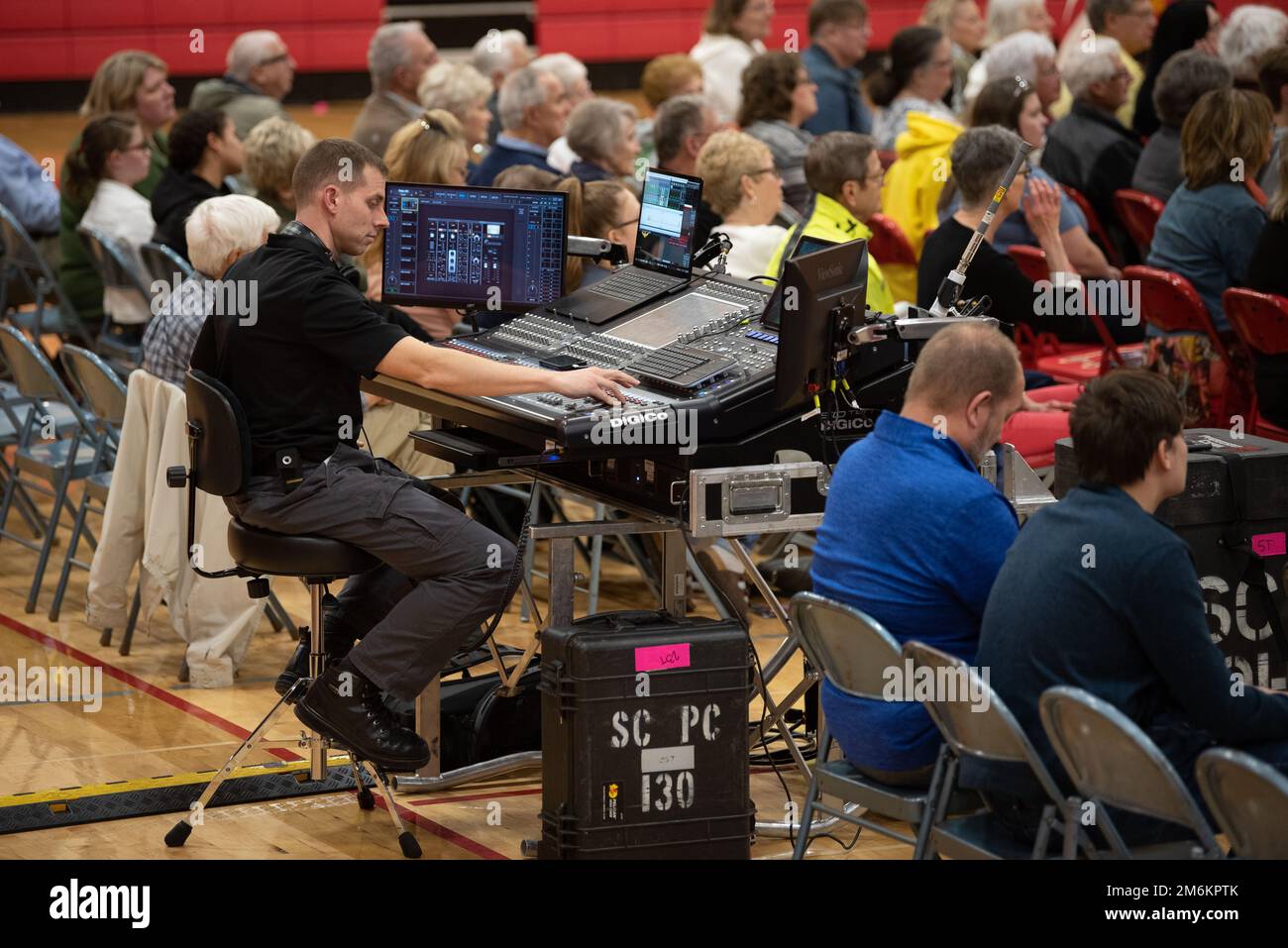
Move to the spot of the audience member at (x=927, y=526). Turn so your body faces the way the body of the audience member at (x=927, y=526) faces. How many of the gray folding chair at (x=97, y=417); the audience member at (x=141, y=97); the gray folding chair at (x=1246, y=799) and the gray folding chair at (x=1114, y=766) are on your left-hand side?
2

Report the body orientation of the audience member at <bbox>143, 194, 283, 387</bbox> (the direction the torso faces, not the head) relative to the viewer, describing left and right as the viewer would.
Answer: facing away from the viewer and to the right of the viewer

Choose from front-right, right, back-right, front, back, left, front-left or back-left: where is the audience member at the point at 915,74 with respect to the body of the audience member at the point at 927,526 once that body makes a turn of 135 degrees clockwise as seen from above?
back

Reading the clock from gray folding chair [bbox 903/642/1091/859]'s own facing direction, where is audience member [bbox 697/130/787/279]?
The audience member is roughly at 10 o'clock from the gray folding chair.

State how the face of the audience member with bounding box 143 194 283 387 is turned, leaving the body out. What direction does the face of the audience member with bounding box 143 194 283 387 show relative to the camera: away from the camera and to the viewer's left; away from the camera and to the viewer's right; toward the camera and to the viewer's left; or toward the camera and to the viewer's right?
away from the camera and to the viewer's right

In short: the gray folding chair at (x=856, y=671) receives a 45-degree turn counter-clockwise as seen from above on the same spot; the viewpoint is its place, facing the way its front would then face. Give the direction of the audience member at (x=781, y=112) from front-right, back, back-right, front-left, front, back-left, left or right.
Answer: front

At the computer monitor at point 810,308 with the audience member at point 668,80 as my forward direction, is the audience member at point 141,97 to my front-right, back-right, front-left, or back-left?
front-left

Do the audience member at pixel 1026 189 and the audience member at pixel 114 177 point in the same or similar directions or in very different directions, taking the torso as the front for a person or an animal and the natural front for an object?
same or similar directions

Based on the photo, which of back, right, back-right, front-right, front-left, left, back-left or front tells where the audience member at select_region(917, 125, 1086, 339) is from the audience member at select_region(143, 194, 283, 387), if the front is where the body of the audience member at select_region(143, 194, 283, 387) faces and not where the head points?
front-right
